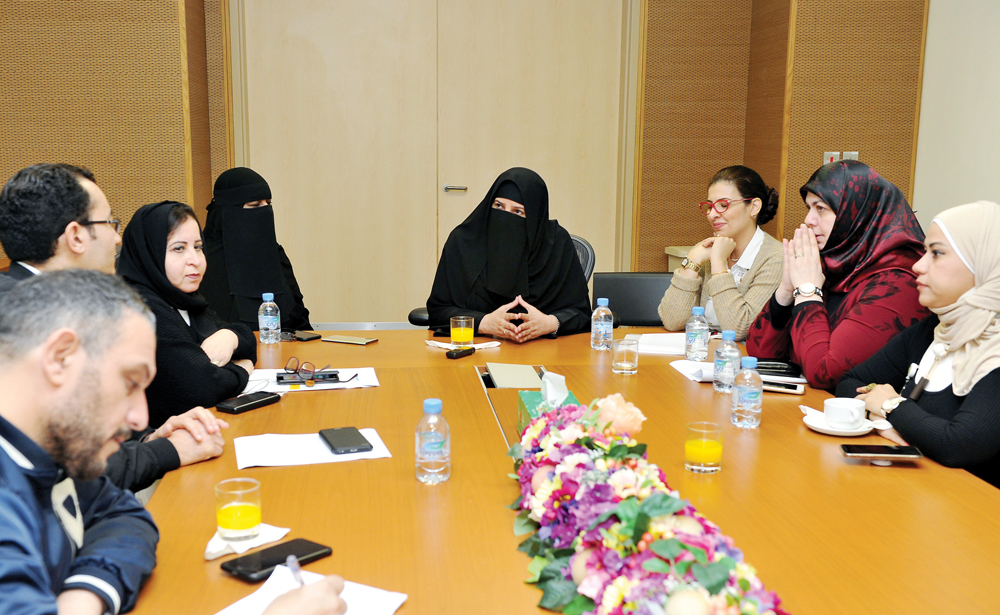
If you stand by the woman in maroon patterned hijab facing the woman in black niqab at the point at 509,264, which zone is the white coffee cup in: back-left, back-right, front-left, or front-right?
back-left

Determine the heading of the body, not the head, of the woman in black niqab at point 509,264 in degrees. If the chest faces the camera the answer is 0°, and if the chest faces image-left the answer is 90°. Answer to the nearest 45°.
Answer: approximately 0°

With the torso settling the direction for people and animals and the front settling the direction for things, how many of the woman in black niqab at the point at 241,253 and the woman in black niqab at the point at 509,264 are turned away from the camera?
0

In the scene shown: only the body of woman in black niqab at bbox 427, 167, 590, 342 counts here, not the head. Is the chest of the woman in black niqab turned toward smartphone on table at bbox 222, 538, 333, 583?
yes

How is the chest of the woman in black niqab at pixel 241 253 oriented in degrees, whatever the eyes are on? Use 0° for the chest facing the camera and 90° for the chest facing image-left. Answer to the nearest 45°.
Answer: approximately 315°

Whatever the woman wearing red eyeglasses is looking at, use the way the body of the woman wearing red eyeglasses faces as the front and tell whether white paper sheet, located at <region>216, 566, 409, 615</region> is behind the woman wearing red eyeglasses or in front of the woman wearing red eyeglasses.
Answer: in front

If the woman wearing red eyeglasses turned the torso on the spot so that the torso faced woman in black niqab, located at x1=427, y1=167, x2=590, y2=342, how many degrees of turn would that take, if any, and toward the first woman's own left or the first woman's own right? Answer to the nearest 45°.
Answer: approximately 45° to the first woman's own right

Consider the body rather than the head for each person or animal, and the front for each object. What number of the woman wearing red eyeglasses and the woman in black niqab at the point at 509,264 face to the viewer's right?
0

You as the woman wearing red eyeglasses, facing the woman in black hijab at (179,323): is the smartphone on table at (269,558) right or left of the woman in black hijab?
left

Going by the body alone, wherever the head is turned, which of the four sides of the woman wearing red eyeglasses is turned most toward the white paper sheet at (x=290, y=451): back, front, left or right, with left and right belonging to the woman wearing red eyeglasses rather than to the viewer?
front

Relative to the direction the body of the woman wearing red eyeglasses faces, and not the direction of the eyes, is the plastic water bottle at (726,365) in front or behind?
in front

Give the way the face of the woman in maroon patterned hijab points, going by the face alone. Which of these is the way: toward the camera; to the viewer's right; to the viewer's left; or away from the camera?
to the viewer's left

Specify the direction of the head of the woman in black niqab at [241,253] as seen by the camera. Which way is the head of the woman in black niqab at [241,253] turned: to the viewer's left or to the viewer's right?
to the viewer's right

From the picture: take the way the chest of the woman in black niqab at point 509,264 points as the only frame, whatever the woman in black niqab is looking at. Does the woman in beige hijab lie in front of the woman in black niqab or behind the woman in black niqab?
in front
